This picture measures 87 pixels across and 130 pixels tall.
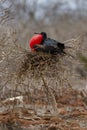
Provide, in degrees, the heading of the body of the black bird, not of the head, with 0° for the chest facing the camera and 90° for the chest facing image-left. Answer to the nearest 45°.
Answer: approximately 90°
